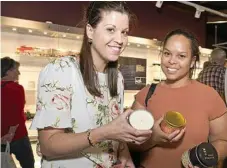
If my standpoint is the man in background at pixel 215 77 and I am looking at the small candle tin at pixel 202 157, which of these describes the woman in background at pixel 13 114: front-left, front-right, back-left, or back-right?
front-right

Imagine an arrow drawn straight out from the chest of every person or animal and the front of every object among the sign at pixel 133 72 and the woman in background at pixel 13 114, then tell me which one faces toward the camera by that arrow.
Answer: the sign

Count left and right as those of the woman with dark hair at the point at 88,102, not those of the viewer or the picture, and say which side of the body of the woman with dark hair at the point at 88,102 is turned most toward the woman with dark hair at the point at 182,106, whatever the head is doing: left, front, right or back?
left

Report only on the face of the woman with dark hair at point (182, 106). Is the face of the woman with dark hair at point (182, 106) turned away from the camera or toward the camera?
toward the camera

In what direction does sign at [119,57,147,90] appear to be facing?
toward the camera

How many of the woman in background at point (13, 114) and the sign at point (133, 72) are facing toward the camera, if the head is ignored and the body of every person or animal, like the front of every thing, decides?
1

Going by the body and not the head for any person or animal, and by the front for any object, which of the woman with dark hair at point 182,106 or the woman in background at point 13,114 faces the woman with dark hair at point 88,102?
the woman with dark hair at point 182,106

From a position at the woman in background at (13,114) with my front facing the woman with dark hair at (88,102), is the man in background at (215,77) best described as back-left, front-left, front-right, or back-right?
front-left

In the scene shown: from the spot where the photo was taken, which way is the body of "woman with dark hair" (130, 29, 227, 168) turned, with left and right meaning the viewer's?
facing the viewer and to the left of the viewer

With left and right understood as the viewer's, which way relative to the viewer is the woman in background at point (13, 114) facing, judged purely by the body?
facing away from the viewer and to the right of the viewer

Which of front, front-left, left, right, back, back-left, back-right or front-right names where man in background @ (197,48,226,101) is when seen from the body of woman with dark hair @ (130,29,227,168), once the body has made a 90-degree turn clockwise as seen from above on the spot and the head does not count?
front-right

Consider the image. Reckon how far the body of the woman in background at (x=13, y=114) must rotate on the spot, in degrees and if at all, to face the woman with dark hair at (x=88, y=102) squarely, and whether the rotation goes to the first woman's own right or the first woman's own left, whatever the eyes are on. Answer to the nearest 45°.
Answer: approximately 135° to the first woman's own right
